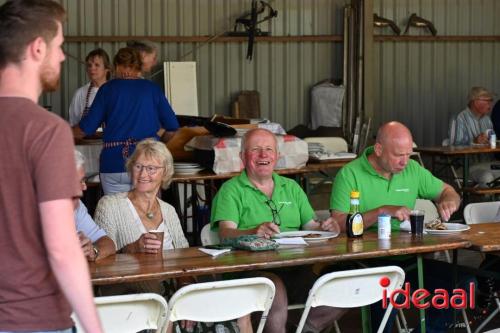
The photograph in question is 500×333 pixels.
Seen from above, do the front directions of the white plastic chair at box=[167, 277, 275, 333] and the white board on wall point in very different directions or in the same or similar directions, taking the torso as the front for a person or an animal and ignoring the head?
very different directions

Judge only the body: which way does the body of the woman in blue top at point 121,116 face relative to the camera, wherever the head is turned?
away from the camera

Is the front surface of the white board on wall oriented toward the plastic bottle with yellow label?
yes

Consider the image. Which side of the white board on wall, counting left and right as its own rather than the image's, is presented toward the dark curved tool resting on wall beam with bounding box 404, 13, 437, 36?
left

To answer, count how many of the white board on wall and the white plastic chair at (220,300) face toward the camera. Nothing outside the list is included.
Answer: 1

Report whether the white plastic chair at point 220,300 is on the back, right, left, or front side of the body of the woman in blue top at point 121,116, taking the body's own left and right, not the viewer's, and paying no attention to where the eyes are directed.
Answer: back

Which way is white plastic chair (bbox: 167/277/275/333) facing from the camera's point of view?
away from the camera

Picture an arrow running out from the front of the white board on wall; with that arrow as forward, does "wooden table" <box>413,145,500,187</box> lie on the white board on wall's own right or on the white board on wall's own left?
on the white board on wall's own left

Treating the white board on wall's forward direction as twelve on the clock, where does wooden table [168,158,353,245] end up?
The wooden table is roughly at 12 o'clock from the white board on wall.

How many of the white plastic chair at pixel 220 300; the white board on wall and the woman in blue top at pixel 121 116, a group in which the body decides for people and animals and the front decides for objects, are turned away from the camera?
2

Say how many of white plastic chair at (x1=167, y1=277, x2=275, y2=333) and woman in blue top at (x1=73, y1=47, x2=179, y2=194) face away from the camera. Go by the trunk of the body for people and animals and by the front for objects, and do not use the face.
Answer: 2
